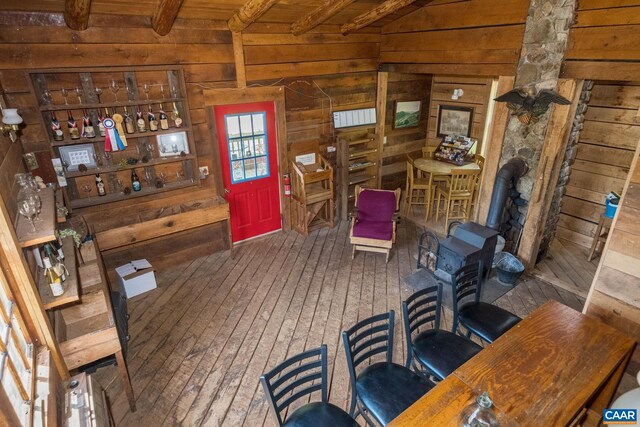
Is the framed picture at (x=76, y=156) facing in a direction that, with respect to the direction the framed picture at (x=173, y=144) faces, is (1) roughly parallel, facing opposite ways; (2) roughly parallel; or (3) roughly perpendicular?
roughly parallel

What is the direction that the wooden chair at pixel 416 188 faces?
to the viewer's right

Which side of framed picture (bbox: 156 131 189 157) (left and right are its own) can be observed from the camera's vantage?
front

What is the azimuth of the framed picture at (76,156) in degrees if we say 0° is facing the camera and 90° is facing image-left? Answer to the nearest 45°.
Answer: approximately 0°

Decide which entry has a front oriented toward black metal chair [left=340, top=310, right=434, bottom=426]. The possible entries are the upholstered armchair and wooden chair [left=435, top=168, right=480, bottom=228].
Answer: the upholstered armchair

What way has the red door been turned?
toward the camera

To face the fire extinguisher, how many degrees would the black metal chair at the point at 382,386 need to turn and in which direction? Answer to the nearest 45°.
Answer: approximately 180°

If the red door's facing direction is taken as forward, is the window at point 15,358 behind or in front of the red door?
in front

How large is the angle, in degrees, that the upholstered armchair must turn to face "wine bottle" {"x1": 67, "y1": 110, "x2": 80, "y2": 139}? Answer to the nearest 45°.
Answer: approximately 45° to its right

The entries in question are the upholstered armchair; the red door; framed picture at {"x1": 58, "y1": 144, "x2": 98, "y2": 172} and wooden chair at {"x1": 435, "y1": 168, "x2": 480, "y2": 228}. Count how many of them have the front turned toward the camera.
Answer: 3

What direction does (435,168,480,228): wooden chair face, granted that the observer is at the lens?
facing away from the viewer and to the left of the viewer

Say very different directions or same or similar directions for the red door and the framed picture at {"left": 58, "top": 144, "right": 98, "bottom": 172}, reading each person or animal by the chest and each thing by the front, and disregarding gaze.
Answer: same or similar directions

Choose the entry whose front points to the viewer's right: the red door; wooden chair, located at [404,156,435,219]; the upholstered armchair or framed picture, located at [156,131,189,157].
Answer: the wooden chair

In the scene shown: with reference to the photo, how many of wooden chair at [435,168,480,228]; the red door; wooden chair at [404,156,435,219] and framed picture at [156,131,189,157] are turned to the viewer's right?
1

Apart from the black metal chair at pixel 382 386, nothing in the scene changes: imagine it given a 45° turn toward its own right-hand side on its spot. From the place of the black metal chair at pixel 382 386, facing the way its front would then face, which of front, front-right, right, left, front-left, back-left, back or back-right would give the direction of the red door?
back-right

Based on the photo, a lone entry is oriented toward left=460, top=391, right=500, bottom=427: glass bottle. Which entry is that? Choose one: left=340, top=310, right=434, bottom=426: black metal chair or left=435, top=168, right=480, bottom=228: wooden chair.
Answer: left=340, top=310, right=434, bottom=426: black metal chair

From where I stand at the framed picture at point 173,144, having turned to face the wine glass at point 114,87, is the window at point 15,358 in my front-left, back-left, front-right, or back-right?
front-left
